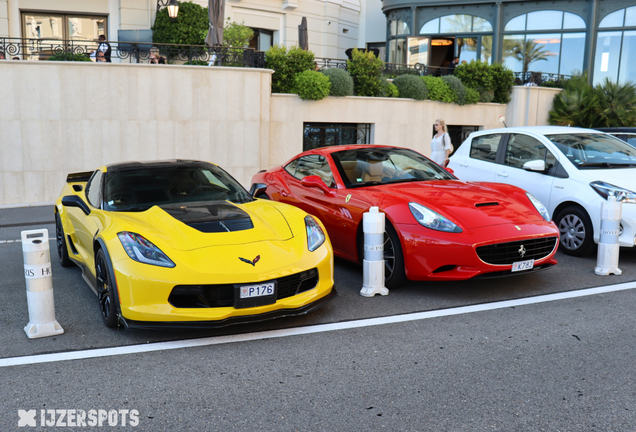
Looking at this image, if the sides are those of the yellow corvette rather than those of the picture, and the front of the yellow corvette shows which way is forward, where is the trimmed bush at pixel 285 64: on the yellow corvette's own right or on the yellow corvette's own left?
on the yellow corvette's own left

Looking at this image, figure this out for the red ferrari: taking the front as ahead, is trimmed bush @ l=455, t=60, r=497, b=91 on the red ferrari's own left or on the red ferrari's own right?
on the red ferrari's own left

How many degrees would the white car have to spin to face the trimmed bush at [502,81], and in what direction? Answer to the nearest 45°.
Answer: approximately 135° to its left

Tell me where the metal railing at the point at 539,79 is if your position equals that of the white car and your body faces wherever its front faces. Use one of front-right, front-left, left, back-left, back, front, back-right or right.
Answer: back-left

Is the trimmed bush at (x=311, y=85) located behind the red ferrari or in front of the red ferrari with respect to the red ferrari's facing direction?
behind

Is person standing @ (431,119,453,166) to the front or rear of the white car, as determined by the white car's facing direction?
to the rear

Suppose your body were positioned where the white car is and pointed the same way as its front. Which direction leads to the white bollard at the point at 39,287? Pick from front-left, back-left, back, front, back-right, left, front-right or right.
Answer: right

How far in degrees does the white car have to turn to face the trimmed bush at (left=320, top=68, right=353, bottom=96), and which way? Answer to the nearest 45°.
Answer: approximately 180°

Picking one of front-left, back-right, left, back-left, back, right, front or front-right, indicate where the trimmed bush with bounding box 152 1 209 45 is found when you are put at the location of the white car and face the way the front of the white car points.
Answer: back

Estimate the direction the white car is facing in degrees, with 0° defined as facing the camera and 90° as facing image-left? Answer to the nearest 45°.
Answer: approximately 315°

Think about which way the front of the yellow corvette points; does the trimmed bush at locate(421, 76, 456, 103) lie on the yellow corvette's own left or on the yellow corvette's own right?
on the yellow corvette's own left

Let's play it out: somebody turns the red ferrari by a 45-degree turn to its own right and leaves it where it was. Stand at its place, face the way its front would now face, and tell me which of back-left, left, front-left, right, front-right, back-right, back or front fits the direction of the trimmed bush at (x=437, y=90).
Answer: back

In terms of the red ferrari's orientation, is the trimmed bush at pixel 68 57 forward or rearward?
rearward
